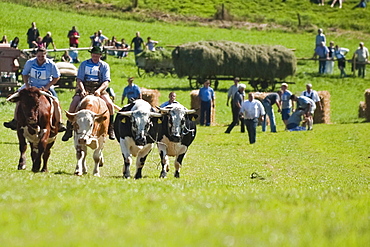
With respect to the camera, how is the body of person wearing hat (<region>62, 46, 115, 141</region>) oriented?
toward the camera

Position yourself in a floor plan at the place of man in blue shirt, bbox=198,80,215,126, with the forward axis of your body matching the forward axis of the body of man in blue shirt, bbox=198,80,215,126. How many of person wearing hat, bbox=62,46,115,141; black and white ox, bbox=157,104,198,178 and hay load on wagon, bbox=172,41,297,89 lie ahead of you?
2

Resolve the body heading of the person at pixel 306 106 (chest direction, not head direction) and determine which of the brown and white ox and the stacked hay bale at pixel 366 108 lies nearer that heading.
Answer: the brown and white ox

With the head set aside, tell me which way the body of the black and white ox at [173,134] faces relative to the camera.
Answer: toward the camera

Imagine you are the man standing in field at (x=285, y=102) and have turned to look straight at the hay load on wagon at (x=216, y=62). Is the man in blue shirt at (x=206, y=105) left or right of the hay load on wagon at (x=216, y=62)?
left

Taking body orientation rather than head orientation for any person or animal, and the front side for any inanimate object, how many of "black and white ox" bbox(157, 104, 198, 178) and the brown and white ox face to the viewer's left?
0

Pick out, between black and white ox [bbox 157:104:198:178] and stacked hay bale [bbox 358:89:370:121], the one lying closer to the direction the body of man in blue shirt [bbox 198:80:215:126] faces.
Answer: the black and white ox

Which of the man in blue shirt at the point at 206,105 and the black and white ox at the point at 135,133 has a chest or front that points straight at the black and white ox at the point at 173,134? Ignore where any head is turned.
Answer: the man in blue shirt

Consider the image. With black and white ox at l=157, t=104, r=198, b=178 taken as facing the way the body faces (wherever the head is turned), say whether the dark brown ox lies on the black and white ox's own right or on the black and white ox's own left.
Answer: on the black and white ox's own right

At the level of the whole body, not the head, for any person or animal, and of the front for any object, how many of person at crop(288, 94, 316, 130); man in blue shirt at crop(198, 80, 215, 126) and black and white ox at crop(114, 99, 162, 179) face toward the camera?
2

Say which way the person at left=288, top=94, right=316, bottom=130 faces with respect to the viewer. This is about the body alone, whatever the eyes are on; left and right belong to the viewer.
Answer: facing to the left of the viewer
